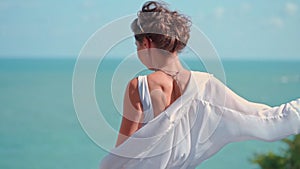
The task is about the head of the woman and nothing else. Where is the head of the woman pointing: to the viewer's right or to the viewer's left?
to the viewer's left

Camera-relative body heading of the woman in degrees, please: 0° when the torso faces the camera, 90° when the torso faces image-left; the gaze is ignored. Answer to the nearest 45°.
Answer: approximately 180°
